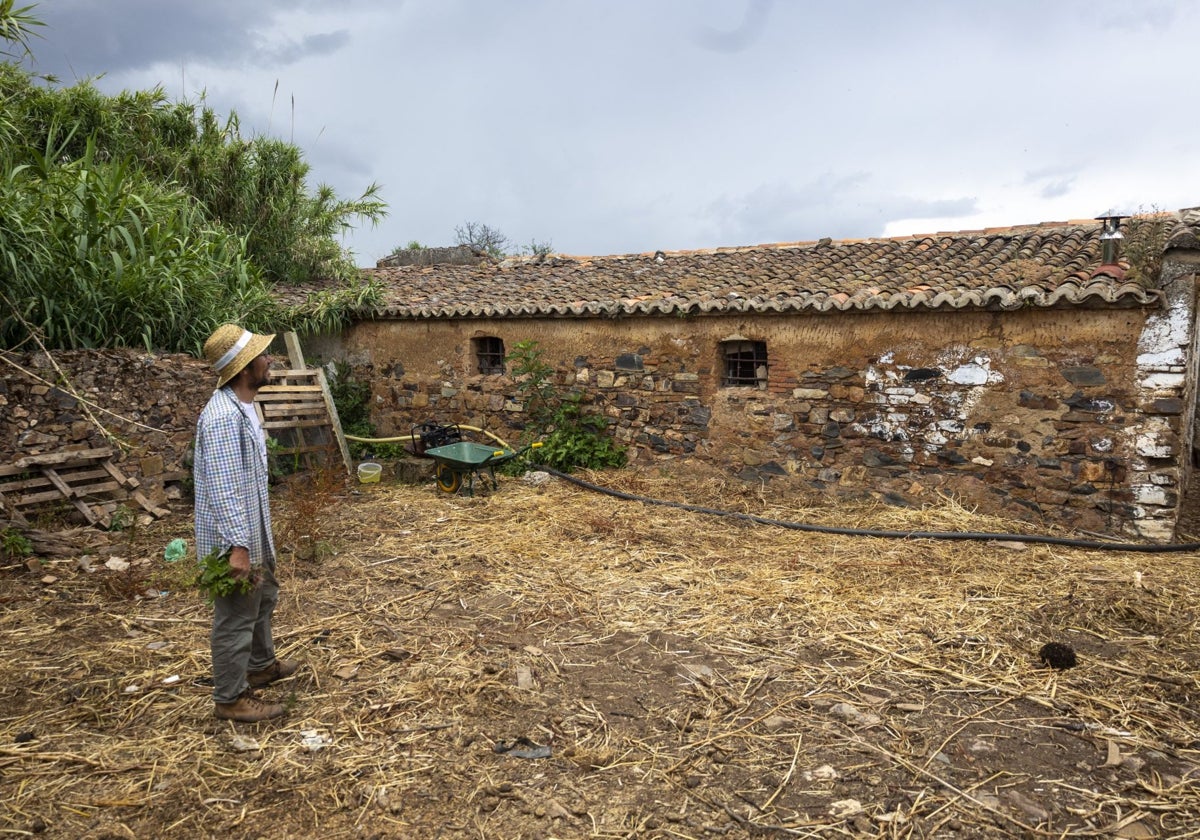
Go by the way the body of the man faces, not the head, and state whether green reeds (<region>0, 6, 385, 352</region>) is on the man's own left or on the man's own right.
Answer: on the man's own left

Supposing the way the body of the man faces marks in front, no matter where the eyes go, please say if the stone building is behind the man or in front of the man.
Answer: in front

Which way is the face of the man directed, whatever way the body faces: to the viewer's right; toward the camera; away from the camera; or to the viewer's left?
to the viewer's right

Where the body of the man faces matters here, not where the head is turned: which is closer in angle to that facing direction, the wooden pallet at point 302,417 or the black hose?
the black hose

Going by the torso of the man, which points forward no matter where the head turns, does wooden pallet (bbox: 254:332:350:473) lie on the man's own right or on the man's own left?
on the man's own left

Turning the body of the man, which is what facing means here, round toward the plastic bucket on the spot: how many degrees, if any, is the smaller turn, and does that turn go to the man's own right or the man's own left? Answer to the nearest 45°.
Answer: approximately 90° to the man's own left

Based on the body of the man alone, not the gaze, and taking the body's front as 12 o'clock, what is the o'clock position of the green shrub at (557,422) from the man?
The green shrub is roughly at 10 o'clock from the man.

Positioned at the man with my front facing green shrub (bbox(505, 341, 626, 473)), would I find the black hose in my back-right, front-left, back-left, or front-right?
front-right

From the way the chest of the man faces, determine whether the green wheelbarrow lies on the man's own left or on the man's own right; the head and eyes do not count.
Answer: on the man's own left

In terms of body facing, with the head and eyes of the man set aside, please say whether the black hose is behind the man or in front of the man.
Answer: in front

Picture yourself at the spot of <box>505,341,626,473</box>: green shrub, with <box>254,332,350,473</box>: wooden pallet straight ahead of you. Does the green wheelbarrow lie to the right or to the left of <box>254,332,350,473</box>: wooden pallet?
left

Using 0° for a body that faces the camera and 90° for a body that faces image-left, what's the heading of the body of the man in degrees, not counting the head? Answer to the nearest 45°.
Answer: approximately 270°
